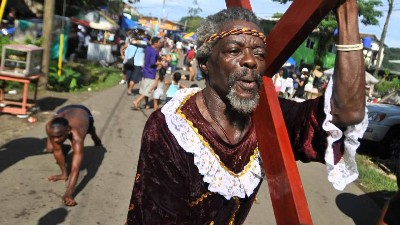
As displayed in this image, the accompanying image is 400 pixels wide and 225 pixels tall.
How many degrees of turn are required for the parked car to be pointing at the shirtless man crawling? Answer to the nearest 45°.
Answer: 0° — it already faces them

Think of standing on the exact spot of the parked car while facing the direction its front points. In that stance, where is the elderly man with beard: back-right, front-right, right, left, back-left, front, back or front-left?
front-left

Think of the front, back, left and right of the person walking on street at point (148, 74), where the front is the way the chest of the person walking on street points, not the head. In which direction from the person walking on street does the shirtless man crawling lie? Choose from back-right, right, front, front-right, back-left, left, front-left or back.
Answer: right

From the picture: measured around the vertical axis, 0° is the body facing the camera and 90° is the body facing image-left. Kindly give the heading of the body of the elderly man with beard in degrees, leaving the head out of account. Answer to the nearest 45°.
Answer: approximately 315°

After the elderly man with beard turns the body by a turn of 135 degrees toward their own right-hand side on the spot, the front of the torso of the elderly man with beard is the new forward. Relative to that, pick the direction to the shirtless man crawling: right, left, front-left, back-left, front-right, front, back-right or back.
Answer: front-right

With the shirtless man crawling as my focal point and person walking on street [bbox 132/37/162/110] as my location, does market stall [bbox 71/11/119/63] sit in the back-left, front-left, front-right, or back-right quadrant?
back-right

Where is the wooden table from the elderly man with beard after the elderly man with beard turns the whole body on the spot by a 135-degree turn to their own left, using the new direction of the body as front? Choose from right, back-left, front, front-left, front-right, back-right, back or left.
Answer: front-left
